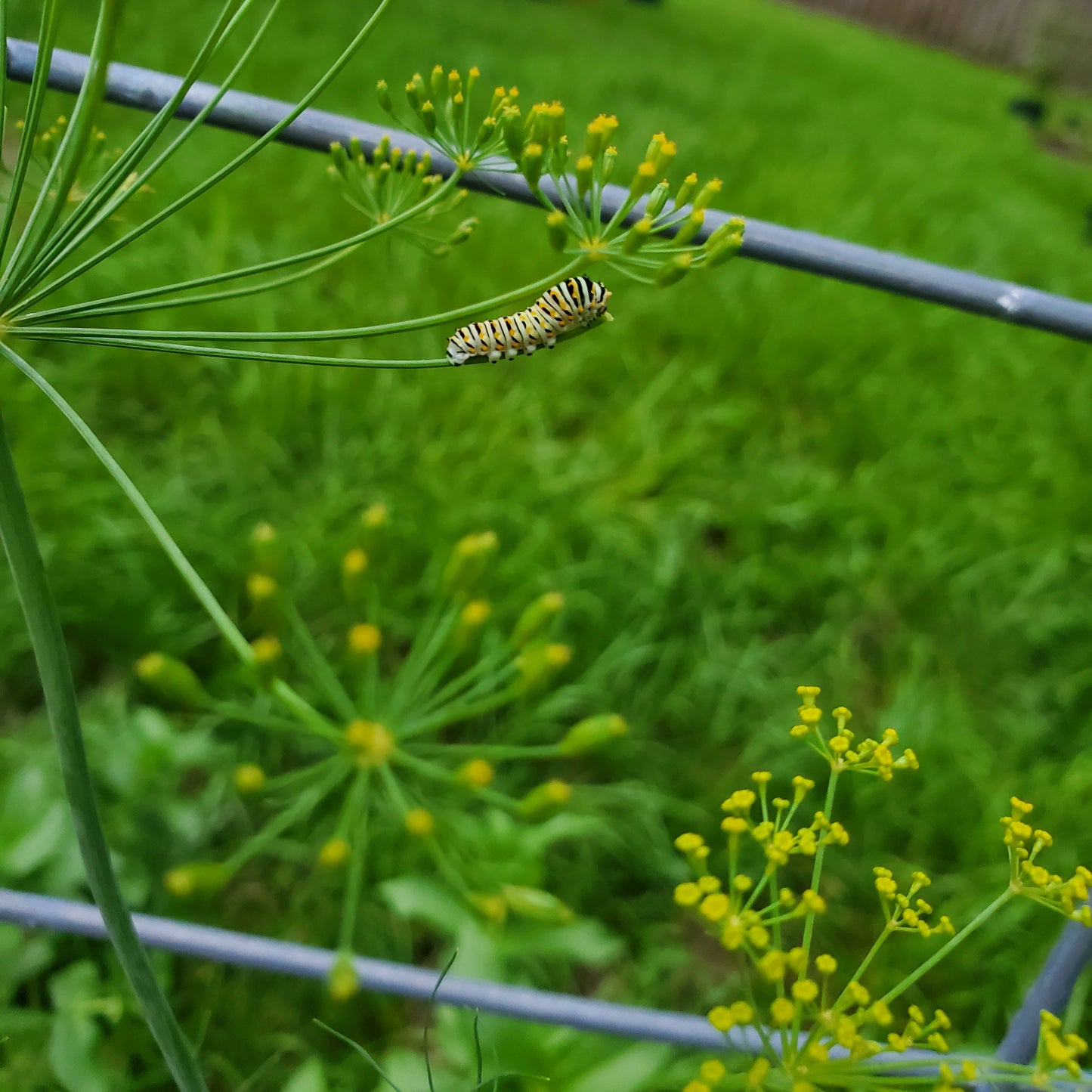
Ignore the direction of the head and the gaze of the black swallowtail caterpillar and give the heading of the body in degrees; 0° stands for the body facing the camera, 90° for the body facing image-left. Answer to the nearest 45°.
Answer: approximately 270°
